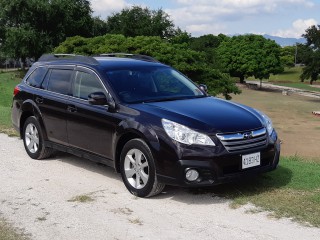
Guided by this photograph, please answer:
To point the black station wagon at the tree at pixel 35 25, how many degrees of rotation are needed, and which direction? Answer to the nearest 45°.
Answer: approximately 135° to its left

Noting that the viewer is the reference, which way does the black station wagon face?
facing the viewer and to the right of the viewer

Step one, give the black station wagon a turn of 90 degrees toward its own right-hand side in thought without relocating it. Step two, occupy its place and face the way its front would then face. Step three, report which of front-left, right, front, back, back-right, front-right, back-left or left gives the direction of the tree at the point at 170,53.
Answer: back-right
